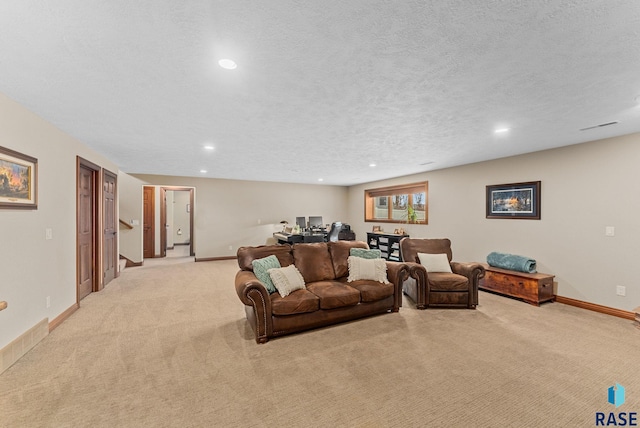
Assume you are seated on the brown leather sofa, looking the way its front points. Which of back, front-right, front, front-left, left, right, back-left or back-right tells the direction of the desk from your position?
back-left

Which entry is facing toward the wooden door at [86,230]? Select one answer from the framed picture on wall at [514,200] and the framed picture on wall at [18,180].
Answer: the framed picture on wall at [514,200]

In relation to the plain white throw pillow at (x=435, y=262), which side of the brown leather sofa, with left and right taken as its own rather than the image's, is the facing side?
left

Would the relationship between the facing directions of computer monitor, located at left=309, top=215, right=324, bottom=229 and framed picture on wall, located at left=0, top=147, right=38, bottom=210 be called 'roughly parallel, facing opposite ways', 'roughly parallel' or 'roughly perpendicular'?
roughly perpendicular

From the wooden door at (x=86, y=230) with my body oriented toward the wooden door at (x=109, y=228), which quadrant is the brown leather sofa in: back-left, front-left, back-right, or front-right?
back-right

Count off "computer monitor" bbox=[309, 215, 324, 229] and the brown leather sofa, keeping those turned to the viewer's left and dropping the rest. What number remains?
0

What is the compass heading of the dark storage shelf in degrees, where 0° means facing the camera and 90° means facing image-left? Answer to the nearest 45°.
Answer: approximately 45°

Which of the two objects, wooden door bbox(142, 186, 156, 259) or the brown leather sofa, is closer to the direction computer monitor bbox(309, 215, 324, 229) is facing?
the brown leather sofa

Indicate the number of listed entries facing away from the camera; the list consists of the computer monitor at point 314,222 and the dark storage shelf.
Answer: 0

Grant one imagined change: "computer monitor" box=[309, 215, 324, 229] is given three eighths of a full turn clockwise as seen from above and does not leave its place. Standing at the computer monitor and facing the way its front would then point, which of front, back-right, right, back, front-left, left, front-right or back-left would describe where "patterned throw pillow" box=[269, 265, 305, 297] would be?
back-left

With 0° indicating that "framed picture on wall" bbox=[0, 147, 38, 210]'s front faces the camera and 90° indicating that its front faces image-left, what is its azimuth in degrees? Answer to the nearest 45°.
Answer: approximately 315°

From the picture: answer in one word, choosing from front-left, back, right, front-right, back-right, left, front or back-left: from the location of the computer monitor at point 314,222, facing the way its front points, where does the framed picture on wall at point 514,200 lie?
front-left

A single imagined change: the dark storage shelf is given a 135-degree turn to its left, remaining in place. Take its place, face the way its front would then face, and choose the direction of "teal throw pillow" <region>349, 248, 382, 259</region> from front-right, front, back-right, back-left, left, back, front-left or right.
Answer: right

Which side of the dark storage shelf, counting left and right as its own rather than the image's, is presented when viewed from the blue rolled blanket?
left
